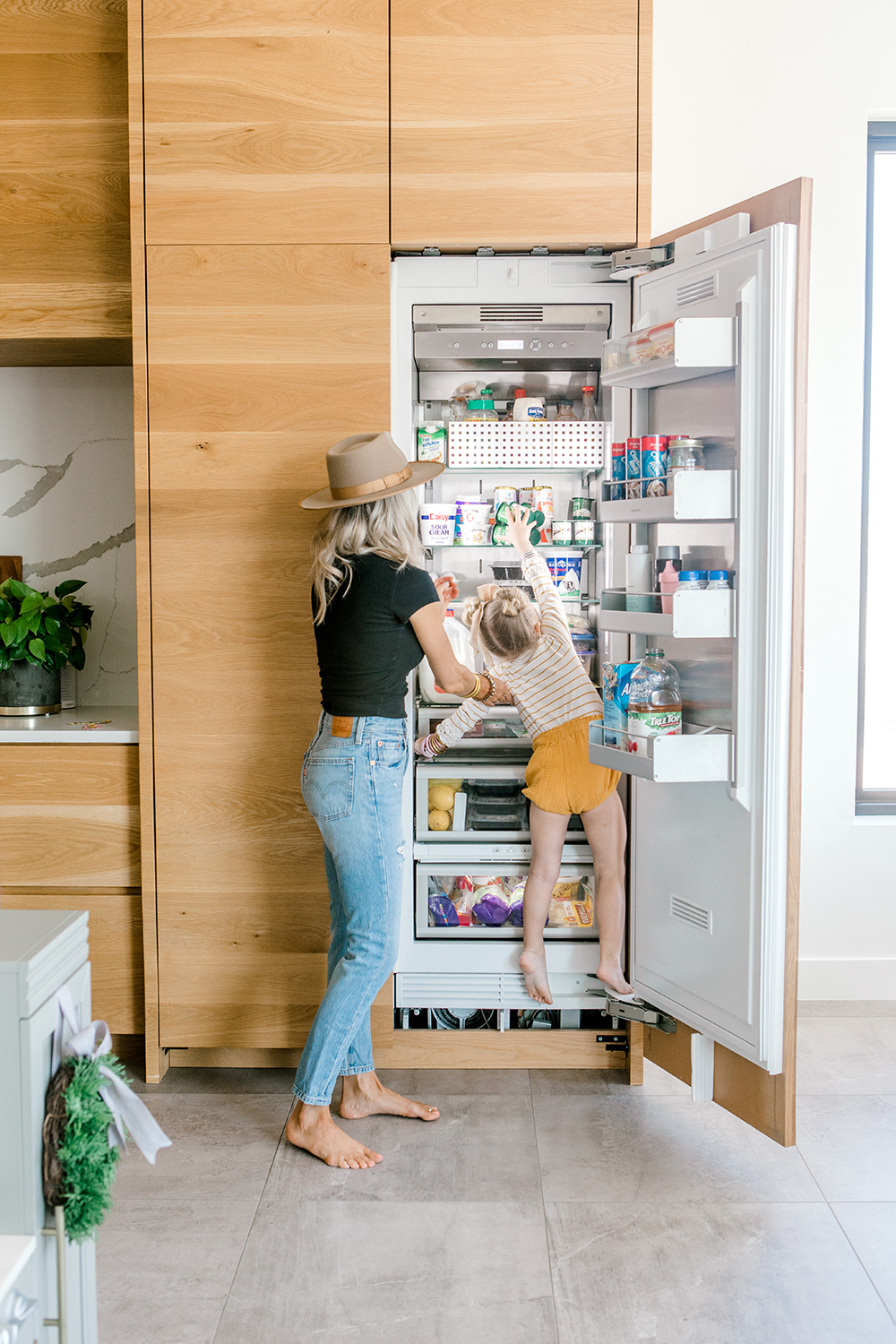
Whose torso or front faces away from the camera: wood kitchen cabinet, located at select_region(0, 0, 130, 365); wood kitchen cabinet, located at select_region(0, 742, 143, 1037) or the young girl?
the young girl

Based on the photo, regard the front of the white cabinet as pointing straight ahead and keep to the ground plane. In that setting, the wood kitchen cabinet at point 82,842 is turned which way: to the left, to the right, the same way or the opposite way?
to the right

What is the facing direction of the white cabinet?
to the viewer's right

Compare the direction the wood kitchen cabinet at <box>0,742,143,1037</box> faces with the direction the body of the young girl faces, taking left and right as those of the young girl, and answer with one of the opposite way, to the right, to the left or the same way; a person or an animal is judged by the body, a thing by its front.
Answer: the opposite way

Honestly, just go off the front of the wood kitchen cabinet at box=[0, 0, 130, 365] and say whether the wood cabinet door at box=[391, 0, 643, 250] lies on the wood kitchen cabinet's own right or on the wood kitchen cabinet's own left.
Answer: on the wood kitchen cabinet's own left

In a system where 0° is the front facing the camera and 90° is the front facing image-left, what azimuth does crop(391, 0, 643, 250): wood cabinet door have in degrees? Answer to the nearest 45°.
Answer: approximately 0°

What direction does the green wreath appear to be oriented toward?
to the viewer's right

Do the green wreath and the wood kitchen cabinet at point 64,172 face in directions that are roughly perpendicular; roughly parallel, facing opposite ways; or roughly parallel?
roughly perpendicular

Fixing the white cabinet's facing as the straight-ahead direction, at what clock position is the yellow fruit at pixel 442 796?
The yellow fruit is roughly at 10 o'clock from the white cabinet.
